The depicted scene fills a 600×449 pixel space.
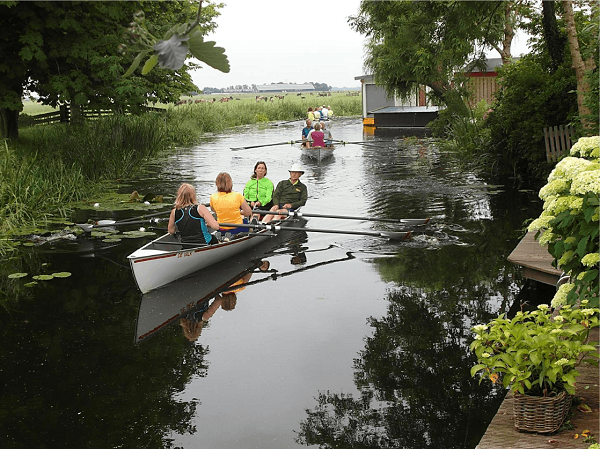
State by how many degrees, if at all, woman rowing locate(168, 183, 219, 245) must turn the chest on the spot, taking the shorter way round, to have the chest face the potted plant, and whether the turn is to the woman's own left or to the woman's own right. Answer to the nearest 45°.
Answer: approximately 135° to the woman's own right

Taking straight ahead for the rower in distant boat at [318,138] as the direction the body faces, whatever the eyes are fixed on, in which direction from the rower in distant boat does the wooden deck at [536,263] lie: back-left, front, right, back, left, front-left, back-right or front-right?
back

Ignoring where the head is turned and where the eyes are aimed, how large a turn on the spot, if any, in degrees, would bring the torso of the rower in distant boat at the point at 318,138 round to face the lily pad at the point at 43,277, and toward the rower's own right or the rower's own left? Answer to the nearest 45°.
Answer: approximately 180°

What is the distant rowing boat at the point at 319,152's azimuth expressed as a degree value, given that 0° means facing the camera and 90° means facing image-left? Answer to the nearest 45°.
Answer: approximately 0°

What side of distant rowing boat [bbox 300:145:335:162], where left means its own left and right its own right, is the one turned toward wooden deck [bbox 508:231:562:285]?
front

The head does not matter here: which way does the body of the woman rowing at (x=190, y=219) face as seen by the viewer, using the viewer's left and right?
facing away from the viewer and to the right of the viewer

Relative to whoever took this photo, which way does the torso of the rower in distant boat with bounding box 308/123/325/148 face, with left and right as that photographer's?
facing away from the viewer

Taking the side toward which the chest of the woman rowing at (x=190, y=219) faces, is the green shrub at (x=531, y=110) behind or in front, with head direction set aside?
in front

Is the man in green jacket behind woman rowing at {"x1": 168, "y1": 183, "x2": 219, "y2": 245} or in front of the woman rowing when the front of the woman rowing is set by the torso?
in front

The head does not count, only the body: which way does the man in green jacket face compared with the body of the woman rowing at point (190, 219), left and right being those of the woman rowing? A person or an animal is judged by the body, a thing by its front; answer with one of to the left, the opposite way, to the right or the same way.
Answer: the opposite way

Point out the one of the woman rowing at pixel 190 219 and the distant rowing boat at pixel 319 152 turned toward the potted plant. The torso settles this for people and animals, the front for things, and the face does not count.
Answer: the distant rowing boat
